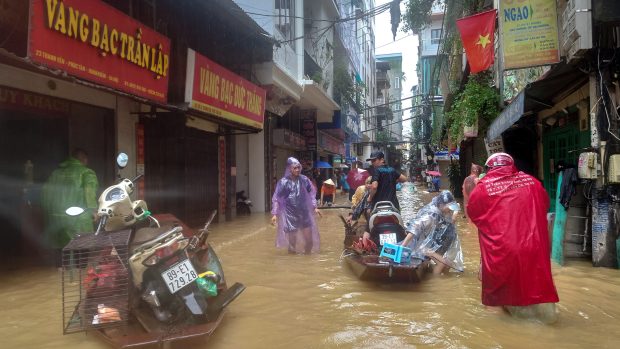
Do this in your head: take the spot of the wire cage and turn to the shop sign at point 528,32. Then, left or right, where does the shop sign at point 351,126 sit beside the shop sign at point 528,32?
left

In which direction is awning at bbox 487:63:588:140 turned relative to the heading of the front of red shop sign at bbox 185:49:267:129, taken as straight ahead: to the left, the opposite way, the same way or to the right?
the opposite way

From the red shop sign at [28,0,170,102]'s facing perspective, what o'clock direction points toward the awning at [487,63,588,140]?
The awning is roughly at 11 o'clock from the red shop sign.

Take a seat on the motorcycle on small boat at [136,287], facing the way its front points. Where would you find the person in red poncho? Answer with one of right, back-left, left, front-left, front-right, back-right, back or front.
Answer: back-right

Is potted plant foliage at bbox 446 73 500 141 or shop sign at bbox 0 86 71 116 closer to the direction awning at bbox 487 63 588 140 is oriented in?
the shop sign

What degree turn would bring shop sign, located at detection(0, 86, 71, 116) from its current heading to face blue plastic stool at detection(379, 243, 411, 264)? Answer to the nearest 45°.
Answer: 0° — it already faces it

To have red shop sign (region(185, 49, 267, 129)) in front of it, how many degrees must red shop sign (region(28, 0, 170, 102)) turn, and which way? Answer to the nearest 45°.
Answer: approximately 90° to its left

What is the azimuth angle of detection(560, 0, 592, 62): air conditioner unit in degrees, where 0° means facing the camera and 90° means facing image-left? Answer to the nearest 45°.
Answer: approximately 45°

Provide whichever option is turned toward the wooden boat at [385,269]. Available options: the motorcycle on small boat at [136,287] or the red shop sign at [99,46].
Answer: the red shop sign

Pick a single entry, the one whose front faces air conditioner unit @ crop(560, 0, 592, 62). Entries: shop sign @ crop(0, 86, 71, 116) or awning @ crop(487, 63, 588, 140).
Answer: the shop sign

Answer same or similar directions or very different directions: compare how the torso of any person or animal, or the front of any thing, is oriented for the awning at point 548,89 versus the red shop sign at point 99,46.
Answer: very different directions

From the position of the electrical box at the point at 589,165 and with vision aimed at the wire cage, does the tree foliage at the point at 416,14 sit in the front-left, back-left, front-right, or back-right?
back-right

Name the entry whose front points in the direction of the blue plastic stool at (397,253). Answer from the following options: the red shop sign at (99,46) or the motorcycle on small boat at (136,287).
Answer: the red shop sign

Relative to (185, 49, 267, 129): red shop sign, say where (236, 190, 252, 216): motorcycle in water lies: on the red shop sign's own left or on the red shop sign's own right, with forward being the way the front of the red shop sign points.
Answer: on the red shop sign's own left

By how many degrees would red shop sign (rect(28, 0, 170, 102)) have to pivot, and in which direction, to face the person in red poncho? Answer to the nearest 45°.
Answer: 0° — it already faces them

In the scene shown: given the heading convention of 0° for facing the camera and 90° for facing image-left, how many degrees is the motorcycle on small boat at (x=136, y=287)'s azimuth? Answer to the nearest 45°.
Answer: approximately 135°
